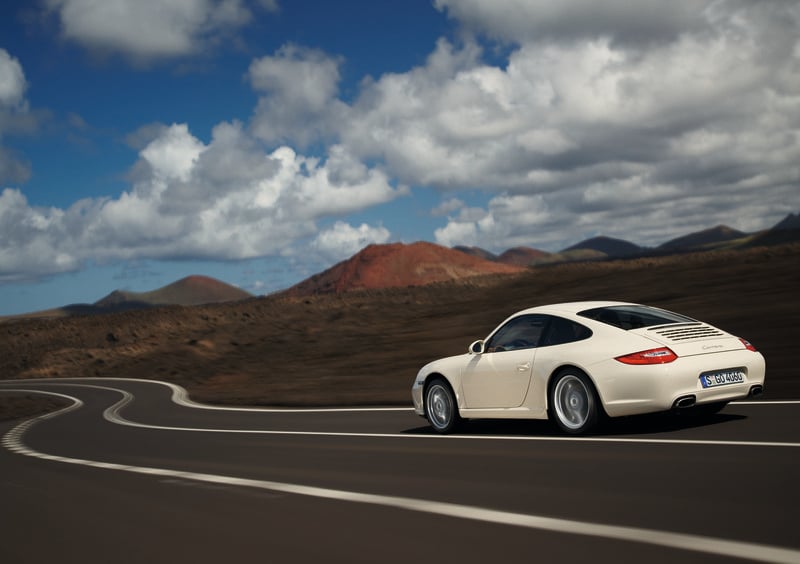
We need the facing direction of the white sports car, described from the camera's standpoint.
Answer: facing away from the viewer and to the left of the viewer
